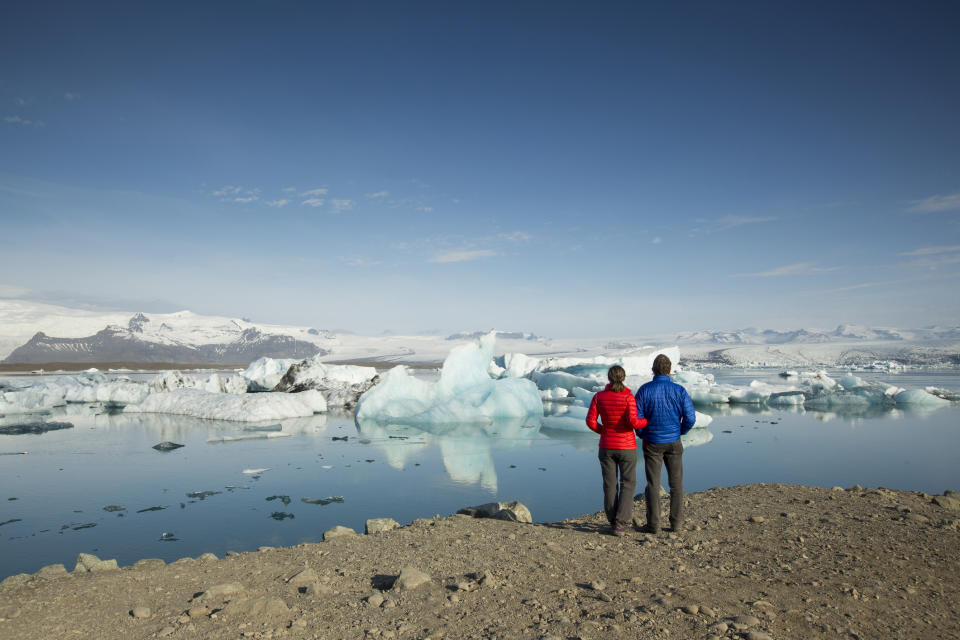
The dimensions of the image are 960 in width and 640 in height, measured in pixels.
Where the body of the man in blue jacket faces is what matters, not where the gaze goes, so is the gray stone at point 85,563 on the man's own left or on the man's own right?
on the man's own left

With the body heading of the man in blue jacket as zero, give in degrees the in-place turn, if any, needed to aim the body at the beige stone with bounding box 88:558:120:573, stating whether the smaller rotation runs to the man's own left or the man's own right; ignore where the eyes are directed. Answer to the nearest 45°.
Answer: approximately 135° to the man's own left

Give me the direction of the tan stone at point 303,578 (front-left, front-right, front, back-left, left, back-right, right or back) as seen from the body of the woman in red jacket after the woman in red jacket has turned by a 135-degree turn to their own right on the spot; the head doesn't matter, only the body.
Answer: right

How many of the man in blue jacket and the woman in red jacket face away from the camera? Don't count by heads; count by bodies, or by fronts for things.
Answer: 2

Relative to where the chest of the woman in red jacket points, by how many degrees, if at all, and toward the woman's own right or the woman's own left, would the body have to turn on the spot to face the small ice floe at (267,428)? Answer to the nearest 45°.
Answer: approximately 45° to the woman's own left

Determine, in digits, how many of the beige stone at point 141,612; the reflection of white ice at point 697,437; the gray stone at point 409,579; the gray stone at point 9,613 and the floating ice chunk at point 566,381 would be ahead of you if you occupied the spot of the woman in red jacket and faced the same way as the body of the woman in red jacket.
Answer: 2

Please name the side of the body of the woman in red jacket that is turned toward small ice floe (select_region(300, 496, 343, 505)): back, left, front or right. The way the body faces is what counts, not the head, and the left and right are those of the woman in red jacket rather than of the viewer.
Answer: left

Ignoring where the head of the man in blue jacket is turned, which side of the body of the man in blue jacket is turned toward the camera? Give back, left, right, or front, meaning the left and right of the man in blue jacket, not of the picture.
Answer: back

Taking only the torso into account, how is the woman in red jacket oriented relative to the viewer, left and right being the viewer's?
facing away from the viewer

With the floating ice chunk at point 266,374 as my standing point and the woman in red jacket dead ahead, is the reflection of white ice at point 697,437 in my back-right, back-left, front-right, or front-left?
front-left

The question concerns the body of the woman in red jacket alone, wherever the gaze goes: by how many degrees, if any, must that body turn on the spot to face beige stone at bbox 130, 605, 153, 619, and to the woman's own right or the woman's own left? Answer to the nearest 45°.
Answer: approximately 135° to the woman's own left

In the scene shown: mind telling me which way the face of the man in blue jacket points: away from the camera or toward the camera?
away from the camera

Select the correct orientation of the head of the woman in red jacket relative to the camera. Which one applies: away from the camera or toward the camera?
away from the camera

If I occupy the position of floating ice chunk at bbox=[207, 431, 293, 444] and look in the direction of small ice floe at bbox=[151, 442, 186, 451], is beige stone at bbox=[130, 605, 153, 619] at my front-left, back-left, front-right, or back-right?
front-left

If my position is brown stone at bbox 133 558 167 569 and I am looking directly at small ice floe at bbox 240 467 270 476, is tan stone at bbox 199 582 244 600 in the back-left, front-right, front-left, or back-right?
back-right

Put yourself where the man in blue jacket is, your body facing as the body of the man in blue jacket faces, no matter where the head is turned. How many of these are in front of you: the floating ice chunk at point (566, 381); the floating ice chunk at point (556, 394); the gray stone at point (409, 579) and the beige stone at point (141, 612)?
2

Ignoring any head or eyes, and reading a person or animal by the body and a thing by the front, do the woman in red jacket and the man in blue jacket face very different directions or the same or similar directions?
same or similar directions

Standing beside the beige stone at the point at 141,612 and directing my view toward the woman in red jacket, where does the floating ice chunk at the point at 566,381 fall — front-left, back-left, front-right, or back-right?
front-left
